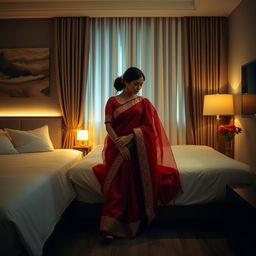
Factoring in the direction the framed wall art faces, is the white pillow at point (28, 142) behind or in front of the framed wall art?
in front

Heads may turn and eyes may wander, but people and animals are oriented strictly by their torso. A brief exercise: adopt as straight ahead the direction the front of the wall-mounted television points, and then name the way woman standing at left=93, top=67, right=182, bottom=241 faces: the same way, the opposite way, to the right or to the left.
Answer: to the left

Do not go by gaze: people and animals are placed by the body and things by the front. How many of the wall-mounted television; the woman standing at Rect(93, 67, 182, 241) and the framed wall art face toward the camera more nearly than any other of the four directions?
2

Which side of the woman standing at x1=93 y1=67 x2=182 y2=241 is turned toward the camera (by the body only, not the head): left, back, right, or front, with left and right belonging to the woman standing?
front

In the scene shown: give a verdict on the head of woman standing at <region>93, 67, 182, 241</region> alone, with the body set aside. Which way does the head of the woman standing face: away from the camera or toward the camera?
toward the camera

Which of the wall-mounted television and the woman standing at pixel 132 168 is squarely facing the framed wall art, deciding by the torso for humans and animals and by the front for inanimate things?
the wall-mounted television

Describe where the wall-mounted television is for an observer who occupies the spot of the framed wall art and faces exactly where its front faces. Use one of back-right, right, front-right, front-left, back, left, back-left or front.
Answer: front-left

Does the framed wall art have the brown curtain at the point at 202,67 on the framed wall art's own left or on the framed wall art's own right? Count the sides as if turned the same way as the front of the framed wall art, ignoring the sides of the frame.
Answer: on the framed wall art's own left

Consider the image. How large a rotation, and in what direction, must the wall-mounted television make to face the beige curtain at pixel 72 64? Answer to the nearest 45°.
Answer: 0° — it already faces it

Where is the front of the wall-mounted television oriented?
to the viewer's left

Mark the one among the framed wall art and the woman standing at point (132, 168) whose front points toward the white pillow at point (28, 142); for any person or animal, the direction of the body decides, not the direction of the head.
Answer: the framed wall art

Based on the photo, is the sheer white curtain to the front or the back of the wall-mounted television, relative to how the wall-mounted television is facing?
to the front

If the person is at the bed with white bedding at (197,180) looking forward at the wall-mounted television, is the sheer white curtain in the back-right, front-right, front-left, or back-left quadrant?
front-left

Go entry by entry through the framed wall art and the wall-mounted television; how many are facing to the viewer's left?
1
